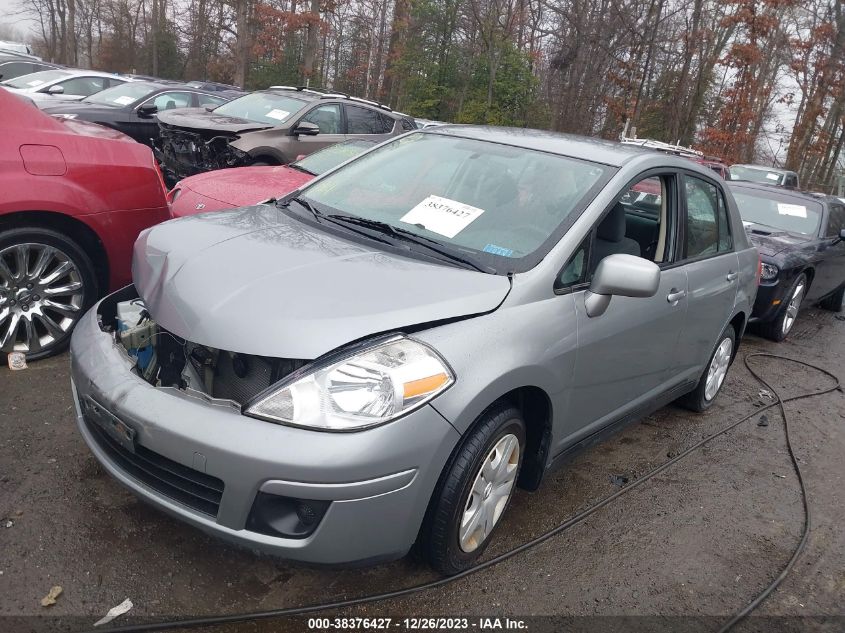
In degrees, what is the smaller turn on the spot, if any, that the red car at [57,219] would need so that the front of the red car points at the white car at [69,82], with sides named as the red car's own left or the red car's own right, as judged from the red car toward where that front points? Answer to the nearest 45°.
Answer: approximately 90° to the red car's own right

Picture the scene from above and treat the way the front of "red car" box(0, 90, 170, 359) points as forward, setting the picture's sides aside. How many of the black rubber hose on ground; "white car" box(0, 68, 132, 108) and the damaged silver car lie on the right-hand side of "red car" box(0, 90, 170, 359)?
1

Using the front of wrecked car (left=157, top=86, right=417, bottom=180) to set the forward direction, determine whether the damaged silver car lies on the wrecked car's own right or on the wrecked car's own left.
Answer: on the wrecked car's own left

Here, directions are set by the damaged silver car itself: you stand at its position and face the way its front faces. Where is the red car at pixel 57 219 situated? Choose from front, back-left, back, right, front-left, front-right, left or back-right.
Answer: right

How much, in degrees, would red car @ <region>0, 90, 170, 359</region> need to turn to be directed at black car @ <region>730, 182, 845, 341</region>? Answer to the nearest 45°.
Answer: approximately 180°

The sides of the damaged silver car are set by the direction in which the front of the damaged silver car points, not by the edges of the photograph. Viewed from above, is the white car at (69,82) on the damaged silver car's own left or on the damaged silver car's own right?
on the damaged silver car's own right

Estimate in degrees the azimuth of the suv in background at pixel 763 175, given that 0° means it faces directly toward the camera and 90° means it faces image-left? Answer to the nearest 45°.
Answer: approximately 45°

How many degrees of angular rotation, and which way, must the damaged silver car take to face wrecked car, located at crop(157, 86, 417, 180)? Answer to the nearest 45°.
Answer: approximately 135° to its right

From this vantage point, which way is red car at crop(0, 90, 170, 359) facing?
to the viewer's left

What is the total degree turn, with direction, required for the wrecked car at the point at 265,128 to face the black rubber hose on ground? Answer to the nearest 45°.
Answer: approximately 45° to its left

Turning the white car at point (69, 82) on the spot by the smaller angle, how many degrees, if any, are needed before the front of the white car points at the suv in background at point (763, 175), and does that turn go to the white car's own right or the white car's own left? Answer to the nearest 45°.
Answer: approximately 135° to the white car's own left
